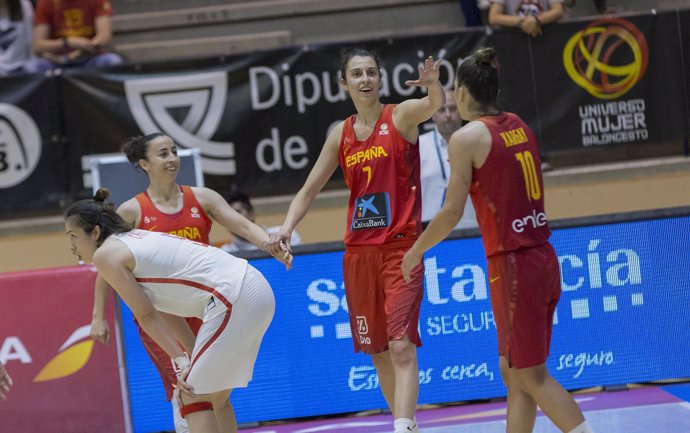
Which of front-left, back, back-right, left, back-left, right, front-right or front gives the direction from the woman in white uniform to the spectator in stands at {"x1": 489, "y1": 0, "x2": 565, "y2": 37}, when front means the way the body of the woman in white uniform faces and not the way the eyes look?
back-right

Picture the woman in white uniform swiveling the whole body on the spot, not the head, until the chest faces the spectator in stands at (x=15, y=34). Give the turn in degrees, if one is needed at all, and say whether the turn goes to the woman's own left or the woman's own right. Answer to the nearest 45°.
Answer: approximately 90° to the woman's own right

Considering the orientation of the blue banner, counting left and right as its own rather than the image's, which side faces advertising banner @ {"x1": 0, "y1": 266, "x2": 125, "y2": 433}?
right

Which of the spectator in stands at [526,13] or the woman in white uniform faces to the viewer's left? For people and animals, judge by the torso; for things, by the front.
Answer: the woman in white uniform

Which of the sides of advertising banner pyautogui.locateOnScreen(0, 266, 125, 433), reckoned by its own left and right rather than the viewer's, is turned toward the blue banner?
left

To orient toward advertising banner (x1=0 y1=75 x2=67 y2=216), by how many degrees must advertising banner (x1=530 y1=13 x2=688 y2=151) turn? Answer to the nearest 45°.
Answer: approximately 90° to its right

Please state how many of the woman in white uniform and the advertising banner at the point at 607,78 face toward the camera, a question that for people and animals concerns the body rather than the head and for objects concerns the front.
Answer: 1

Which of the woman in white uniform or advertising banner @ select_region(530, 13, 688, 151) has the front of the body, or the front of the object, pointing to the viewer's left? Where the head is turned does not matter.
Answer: the woman in white uniform

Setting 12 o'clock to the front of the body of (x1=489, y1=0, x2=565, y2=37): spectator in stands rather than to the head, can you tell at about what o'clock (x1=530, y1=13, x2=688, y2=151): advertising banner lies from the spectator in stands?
The advertising banner is roughly at 9 o'clock from the spectator in stands.

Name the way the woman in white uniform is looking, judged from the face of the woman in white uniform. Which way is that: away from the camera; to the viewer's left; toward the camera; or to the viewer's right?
to the viewer's left

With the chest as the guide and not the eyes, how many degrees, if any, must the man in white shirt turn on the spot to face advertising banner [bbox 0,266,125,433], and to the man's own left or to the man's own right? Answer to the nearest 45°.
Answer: approximately 45° to the man's own right
